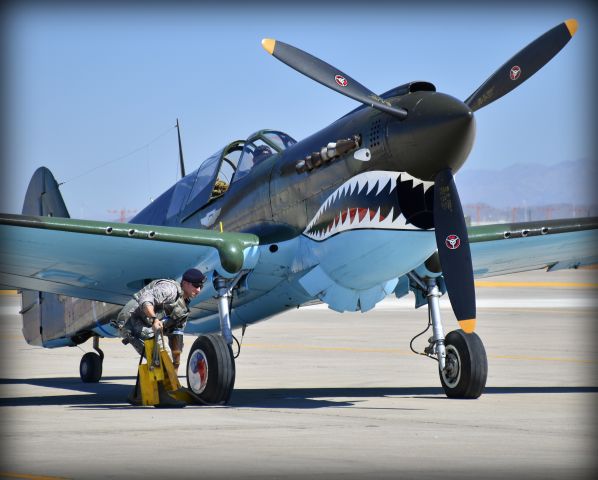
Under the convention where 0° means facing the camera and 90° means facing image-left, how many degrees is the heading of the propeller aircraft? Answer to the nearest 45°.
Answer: approximately 315°
